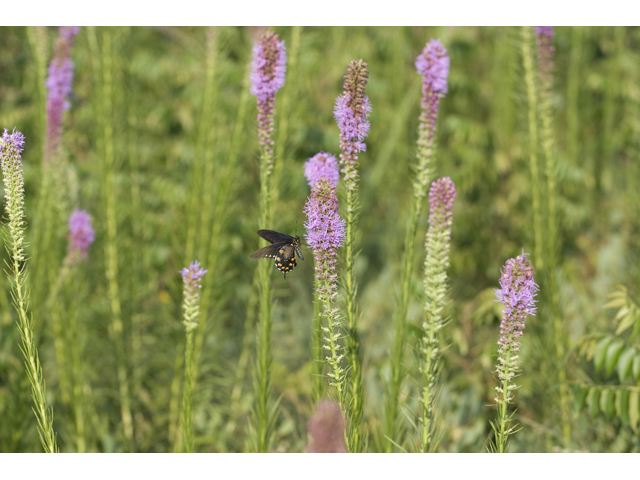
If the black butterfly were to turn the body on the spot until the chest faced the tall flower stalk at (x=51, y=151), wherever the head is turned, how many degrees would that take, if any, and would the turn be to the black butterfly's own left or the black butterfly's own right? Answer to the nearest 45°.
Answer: approximately 135° to the black butterfly's own left

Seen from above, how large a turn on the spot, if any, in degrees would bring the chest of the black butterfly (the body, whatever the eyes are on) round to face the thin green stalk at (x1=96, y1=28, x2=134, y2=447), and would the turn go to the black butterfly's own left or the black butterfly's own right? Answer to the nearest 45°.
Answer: approximately 135° to the black butterfly's own left
